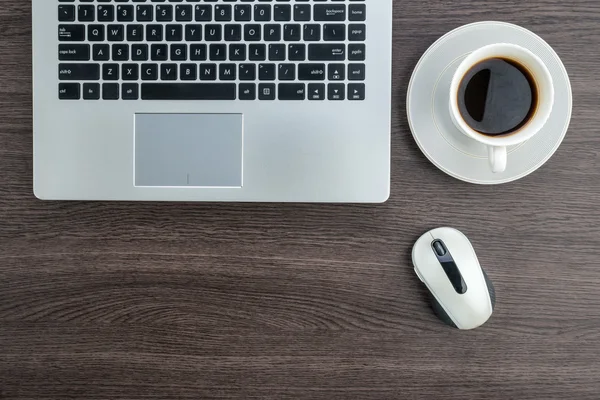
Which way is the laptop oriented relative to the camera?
toward the camera
